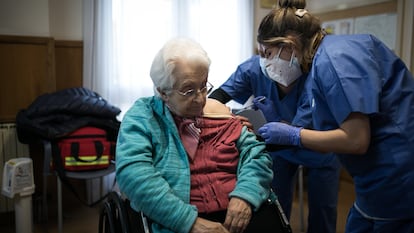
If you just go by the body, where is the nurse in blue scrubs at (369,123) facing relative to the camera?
to the viewer's left

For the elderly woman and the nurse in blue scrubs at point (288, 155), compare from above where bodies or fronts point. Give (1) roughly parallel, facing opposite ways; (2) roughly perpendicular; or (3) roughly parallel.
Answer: roughly perpendicular

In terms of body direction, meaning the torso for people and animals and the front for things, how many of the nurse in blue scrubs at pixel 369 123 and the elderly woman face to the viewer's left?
1

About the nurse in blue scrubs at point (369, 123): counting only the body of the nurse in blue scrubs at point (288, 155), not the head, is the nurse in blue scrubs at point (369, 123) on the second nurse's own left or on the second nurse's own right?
on the second nurse's own left

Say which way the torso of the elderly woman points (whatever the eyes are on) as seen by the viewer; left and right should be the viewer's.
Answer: facing the viewer and to the right of the viewer

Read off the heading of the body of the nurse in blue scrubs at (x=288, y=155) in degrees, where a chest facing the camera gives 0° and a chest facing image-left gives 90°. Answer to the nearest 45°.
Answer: approximately 45°

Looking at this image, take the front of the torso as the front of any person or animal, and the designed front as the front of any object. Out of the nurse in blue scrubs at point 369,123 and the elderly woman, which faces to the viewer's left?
the nurse in blue scrubs

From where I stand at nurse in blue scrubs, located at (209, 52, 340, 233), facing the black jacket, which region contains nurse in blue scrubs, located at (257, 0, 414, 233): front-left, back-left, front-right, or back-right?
back-left
